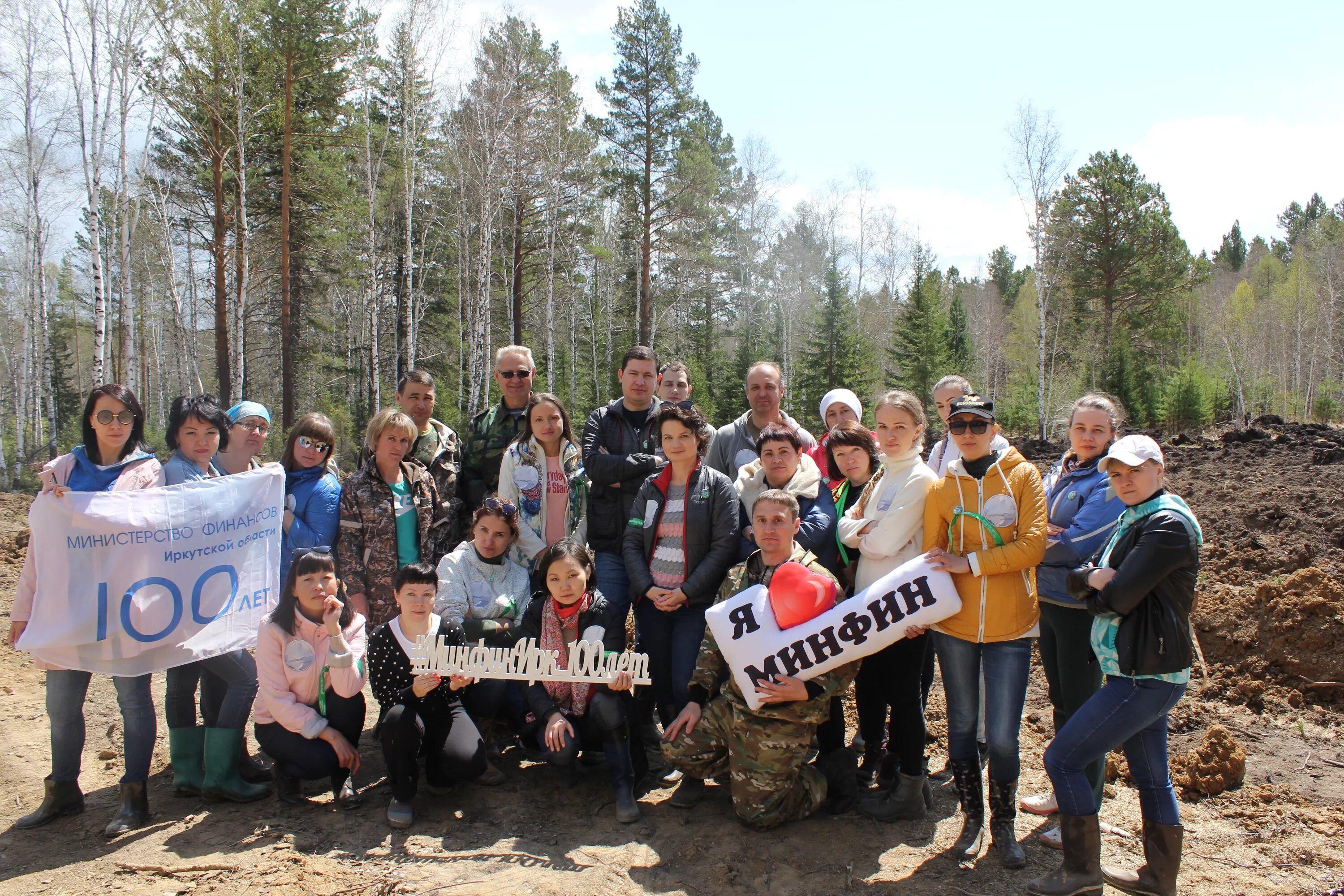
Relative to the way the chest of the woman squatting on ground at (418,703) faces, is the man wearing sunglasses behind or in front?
behind

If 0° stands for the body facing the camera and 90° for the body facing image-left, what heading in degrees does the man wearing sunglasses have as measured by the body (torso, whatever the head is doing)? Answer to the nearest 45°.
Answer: approximately 0°

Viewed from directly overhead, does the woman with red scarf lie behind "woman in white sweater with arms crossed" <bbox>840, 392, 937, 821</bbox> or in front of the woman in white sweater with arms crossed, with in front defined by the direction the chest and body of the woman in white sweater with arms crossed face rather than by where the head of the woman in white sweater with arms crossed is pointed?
in front

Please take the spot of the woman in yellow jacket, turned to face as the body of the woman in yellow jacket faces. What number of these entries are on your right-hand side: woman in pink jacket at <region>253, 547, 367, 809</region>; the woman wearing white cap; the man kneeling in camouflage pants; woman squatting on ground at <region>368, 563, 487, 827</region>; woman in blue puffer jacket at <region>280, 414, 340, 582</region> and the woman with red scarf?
5

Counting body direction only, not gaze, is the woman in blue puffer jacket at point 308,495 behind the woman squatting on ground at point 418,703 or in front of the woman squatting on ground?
behind

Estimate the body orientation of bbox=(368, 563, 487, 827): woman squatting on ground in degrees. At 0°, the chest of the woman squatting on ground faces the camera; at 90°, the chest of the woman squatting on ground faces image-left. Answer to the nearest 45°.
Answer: approximately 0°

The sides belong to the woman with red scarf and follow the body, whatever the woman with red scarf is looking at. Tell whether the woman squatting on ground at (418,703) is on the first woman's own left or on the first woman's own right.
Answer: on the first woman's own right

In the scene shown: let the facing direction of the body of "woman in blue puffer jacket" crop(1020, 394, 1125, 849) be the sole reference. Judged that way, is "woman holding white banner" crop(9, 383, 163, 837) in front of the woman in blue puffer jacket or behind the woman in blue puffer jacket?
in front
